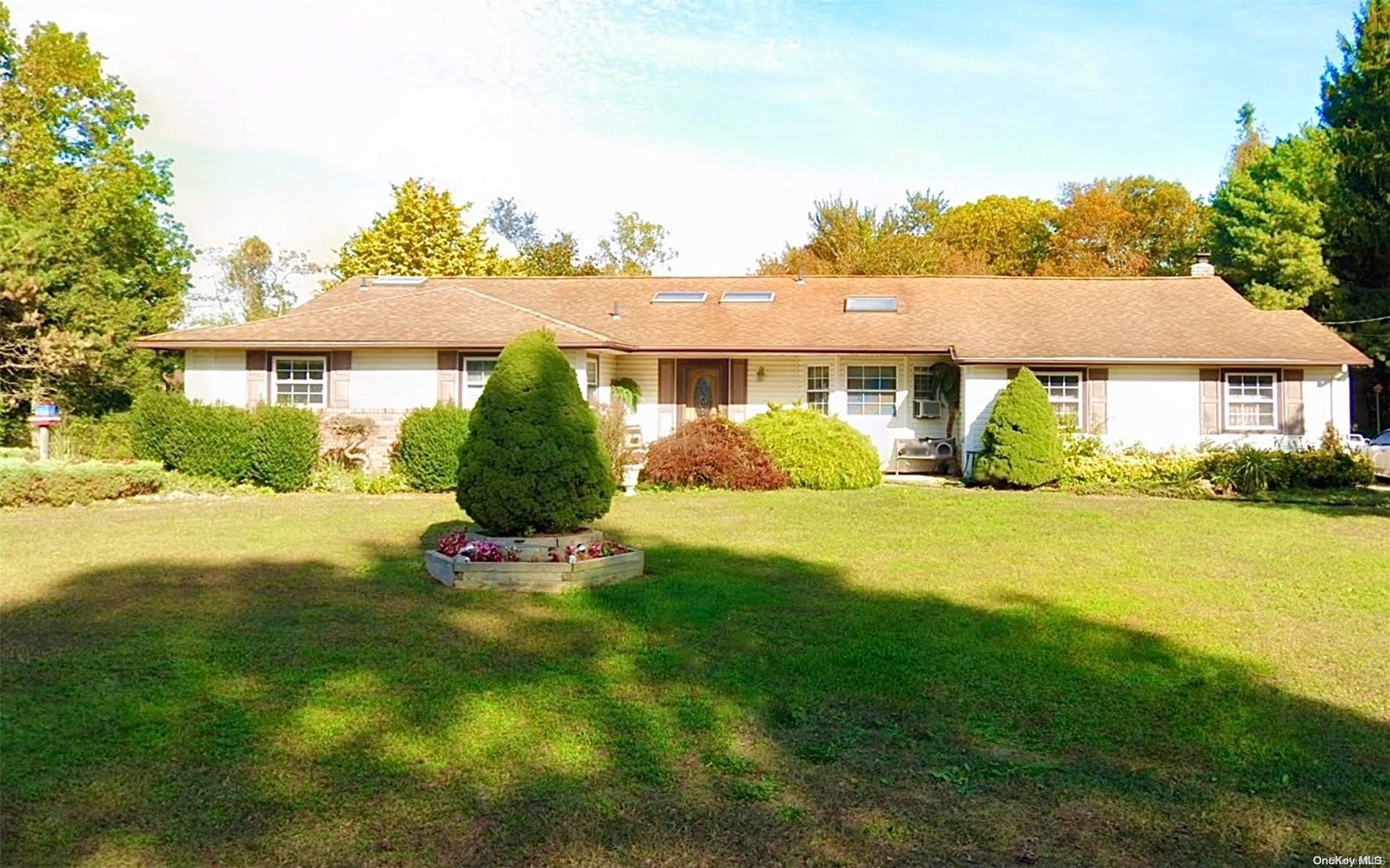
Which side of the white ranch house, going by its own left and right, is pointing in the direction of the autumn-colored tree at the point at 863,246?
back

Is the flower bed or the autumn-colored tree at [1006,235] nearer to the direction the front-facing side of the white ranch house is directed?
the flower bed

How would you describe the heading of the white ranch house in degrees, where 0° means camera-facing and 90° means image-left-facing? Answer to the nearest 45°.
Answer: approximately 0°

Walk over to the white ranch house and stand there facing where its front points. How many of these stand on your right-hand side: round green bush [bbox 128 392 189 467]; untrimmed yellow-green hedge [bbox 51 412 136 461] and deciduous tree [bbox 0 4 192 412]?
3

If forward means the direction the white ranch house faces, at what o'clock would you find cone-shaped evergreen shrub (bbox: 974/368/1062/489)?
The cone-shaped evergreen shrub is roughly at 10 o'clock from the white ranch house.

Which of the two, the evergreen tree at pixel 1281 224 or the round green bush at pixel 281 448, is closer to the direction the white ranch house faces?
the round green bush

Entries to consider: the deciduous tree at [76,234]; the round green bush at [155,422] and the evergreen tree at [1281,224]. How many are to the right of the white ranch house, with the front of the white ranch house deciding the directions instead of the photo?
2

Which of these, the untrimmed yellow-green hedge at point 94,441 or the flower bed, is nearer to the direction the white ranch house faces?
the flower bed

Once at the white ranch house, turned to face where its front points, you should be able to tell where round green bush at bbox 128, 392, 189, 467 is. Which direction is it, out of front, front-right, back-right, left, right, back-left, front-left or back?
right

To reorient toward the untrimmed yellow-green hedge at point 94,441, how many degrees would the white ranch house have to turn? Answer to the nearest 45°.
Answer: approximately 90° to its right

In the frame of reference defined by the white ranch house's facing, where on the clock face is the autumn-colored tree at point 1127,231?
The autumn-colored tree is roughly at 7 o'clock from the white ranch house.

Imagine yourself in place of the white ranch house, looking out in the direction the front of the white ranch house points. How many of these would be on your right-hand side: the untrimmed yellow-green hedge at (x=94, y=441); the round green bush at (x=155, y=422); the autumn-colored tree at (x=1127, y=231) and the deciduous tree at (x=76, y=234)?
3

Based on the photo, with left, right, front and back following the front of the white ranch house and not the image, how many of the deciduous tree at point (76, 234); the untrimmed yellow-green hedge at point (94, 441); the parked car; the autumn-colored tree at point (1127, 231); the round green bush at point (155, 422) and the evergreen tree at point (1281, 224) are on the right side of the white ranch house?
3
